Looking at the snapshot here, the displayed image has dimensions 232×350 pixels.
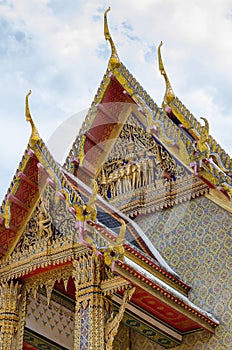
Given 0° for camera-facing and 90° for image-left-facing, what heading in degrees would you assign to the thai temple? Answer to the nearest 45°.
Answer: approximately 45°
